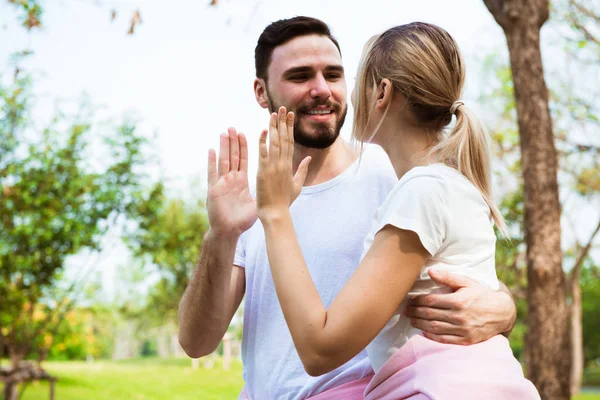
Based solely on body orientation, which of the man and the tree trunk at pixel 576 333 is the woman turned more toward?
the man

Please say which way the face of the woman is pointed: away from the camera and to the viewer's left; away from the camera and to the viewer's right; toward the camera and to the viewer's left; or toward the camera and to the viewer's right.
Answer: away from the camera and to the viewer's left

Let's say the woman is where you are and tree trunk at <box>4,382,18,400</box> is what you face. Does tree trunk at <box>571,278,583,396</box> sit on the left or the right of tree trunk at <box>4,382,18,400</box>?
right

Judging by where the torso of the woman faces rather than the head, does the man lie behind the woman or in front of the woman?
in front

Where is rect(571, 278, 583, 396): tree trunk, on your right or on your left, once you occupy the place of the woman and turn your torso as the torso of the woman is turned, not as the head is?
on your right

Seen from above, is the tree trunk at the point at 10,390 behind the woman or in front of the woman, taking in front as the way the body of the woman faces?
in front

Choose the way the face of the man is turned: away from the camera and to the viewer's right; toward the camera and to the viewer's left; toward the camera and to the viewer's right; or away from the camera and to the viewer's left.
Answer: toward the camera and to the viewer's right

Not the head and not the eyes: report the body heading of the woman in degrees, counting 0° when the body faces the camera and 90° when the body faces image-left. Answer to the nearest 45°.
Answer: approximately 135°

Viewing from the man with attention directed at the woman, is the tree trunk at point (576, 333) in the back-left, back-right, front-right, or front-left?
back-left
